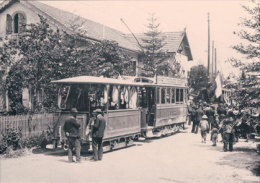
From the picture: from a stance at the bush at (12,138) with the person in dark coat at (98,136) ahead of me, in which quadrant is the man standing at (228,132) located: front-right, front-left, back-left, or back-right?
front-left

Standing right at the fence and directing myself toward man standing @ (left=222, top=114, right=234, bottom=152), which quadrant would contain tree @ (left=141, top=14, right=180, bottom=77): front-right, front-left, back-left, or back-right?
front-left

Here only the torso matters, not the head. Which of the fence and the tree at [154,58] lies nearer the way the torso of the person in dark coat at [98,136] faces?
the fence

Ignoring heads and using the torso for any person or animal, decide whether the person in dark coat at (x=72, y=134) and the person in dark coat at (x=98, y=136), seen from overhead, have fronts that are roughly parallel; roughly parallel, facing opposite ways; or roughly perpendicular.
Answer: roughly perpendicular

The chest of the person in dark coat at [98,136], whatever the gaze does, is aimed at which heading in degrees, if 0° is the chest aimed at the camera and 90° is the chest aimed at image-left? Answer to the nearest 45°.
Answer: approximately 135°

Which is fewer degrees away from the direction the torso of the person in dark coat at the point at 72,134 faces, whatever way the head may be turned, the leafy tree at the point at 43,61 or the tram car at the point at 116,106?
the tram car

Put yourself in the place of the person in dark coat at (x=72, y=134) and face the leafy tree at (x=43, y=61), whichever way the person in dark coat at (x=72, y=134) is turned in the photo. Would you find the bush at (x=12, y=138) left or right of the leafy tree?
left
